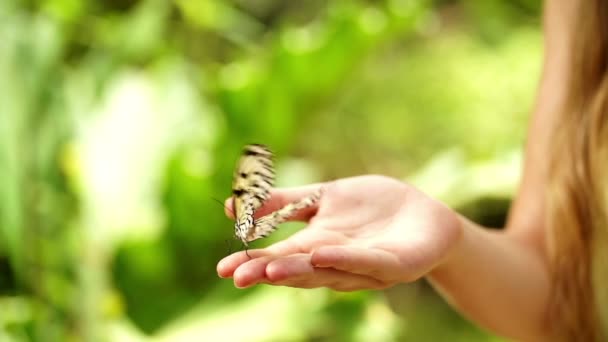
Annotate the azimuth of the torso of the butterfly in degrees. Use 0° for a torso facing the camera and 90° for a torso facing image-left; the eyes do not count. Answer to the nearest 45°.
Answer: approximately 45°
